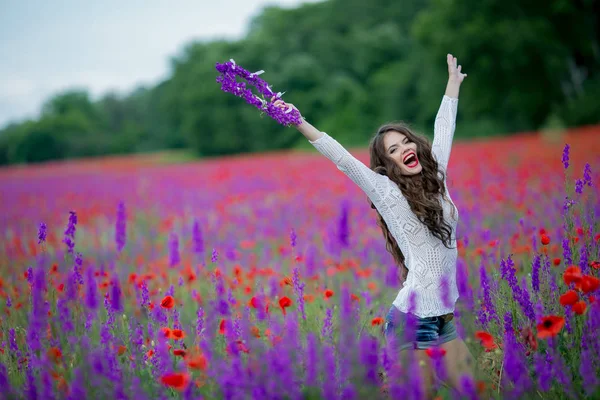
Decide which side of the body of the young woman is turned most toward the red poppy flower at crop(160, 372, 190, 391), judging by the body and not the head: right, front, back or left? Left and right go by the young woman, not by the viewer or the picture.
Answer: right

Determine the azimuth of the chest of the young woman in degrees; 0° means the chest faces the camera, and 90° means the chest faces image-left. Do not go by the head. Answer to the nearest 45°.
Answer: approximately 315°

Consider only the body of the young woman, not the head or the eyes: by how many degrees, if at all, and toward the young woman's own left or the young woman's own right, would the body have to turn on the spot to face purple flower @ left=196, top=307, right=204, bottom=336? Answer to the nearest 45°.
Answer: approximately 135° to the young woman's own right

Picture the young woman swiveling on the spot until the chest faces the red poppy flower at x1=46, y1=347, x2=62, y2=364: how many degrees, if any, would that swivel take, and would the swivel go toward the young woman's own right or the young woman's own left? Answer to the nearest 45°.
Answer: approximately 90° to the young woman's own right
